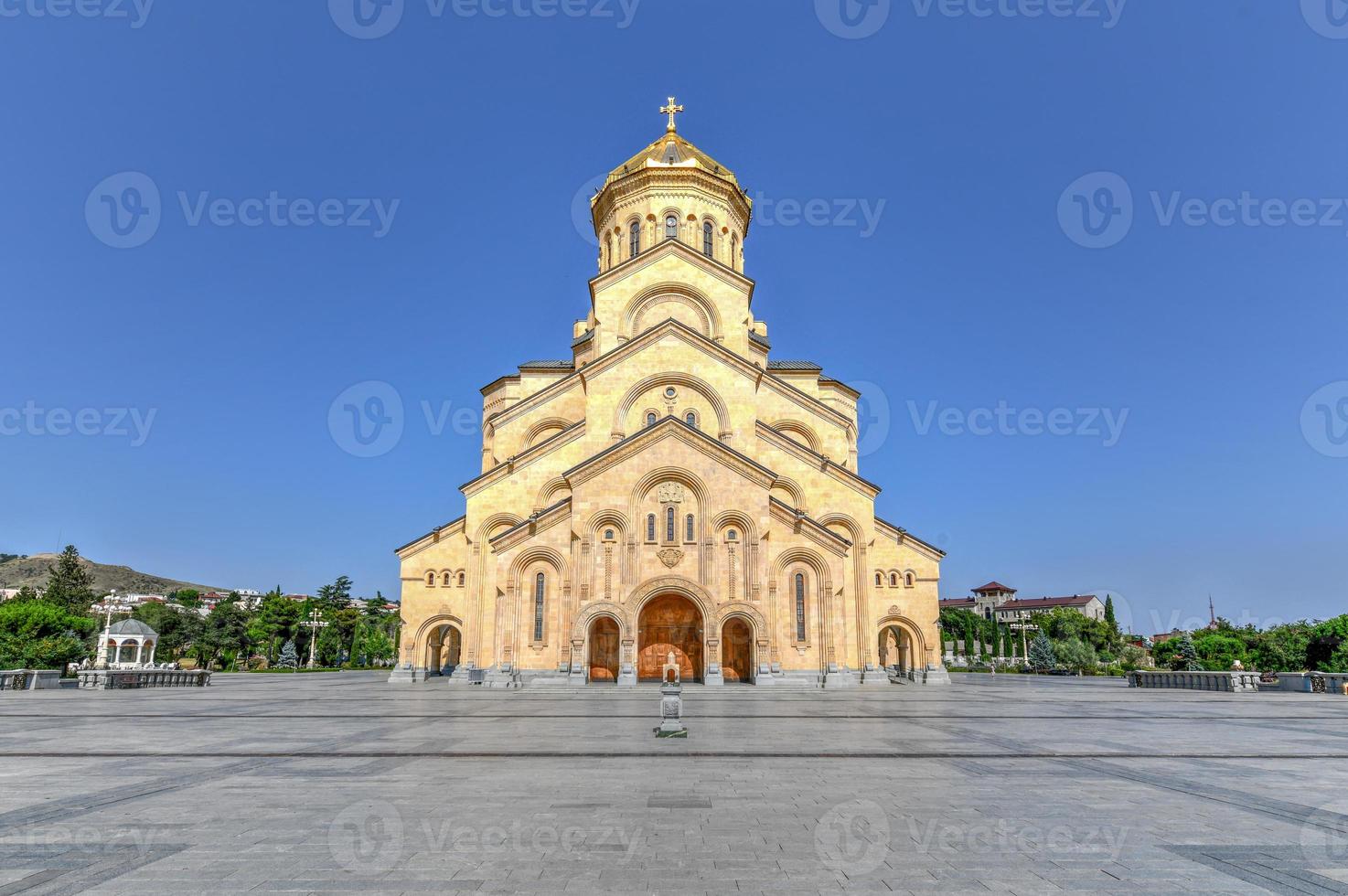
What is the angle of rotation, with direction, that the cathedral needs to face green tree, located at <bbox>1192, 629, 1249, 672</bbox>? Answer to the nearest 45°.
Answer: approximately 135° to its left

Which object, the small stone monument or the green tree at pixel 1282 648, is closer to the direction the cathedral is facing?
the small stone monument

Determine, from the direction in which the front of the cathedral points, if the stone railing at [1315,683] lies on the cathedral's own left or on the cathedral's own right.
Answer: on the cathedral's own left

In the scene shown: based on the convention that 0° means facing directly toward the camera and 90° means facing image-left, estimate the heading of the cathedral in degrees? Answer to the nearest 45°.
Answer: approximately 0°

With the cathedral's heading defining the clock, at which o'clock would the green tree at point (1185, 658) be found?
The green tree is roughly at 8 o'clock from the cathedral.

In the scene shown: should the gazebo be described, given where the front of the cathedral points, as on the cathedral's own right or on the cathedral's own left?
on the cathedral's own right

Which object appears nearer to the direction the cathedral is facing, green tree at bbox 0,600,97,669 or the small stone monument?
the small stone monument

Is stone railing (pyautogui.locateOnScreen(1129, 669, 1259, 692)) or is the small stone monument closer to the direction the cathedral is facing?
the small stone monument
